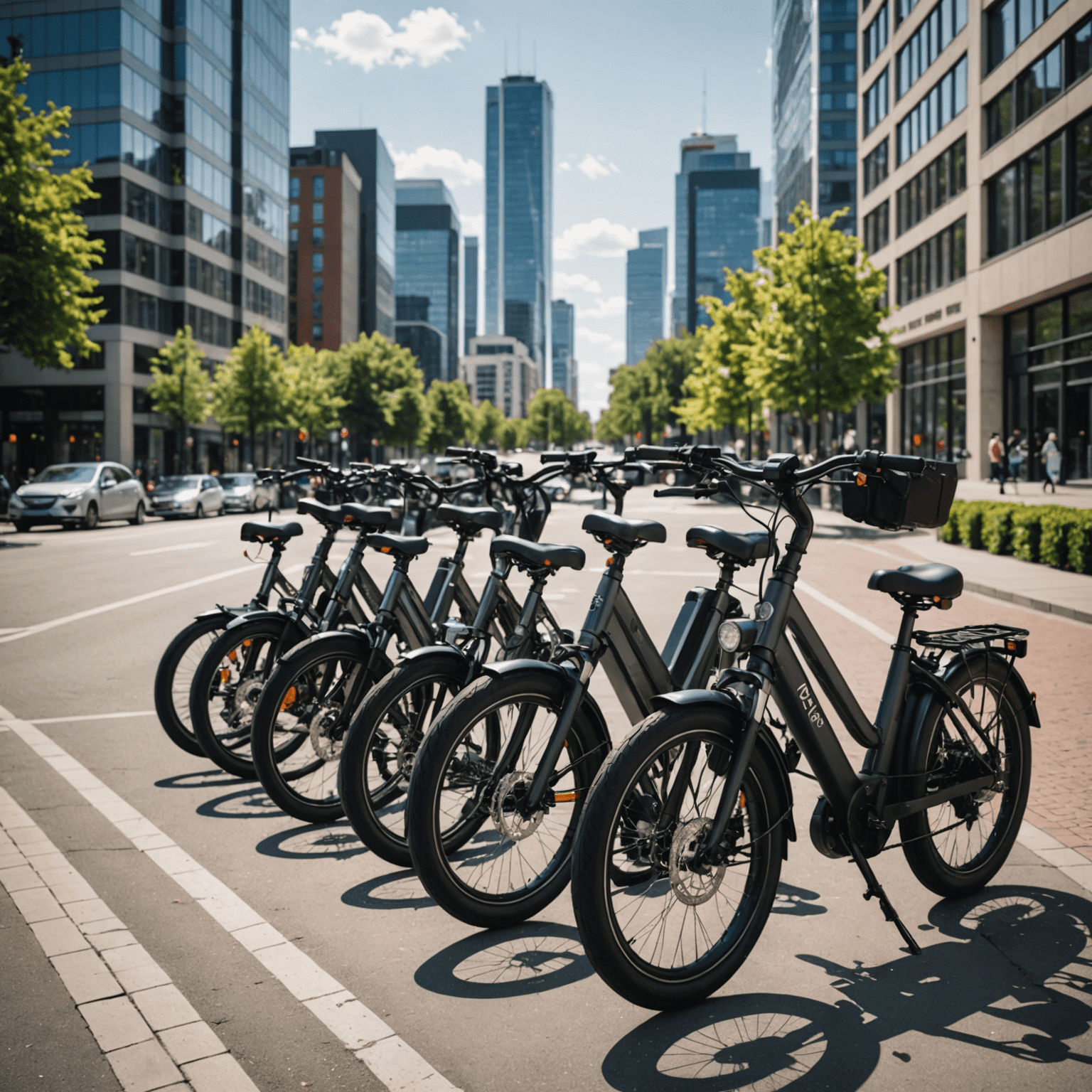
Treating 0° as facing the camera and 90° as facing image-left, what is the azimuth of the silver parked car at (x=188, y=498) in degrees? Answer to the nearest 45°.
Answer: approximately 45°

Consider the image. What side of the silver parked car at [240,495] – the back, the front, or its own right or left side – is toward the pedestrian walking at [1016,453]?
left

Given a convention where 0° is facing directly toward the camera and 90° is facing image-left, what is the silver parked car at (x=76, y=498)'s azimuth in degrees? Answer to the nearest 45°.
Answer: approximately 45°

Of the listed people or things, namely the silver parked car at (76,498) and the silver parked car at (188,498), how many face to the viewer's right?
0

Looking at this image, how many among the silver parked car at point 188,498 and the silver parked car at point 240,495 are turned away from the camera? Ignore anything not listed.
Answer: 0

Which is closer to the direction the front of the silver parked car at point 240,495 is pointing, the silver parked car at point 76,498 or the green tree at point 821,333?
the silver parked car

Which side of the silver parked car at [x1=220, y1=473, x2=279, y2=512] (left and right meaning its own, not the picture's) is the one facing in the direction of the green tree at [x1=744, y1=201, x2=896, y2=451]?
left
